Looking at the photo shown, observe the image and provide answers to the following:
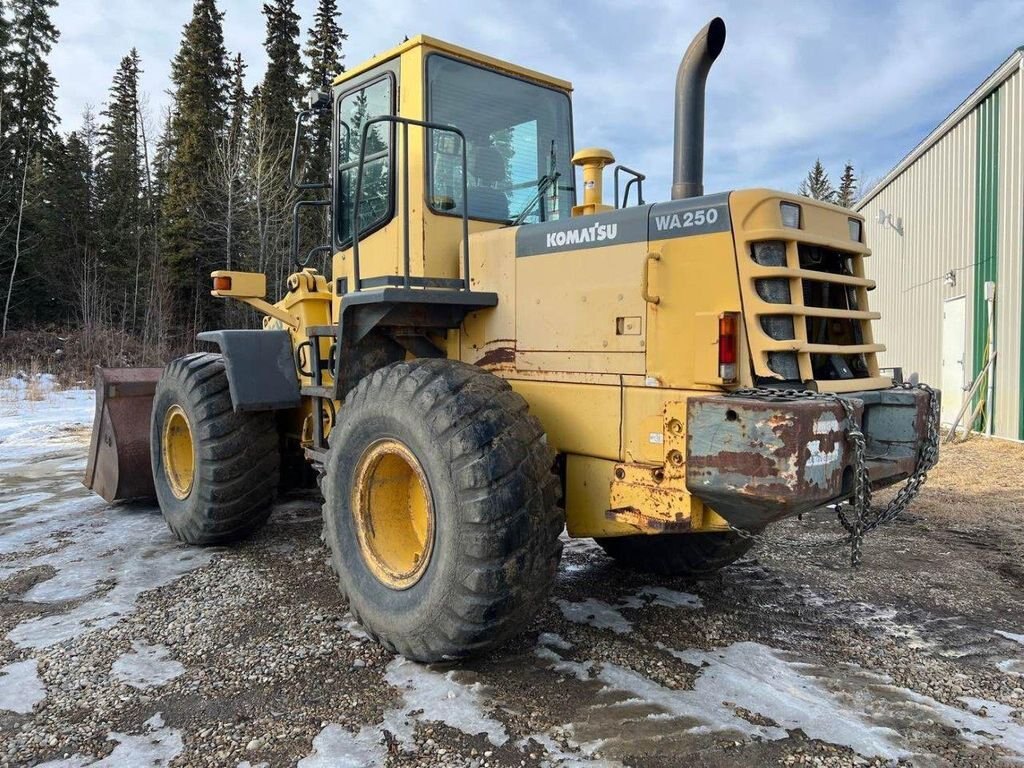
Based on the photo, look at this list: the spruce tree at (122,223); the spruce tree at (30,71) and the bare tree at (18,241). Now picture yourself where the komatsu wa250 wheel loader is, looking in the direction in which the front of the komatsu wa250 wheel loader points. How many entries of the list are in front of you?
3

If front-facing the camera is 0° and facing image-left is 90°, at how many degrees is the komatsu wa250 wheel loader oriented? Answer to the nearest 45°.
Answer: approximately 135°

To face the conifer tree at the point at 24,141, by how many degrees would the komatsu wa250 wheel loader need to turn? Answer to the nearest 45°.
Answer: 0° — it already faces it

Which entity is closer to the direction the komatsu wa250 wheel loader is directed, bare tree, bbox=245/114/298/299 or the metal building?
the bare tree

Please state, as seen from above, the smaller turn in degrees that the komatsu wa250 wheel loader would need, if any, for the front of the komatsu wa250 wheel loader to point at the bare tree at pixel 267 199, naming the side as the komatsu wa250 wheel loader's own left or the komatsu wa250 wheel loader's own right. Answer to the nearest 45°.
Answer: approximately 45° to the komatsu wa250 wheel loader's own right

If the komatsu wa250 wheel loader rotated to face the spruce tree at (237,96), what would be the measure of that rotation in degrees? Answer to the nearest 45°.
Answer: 0° — it already faces it

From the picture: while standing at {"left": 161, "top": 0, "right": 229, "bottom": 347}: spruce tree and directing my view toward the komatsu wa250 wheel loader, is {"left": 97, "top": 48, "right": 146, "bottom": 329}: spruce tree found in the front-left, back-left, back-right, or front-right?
back-right
